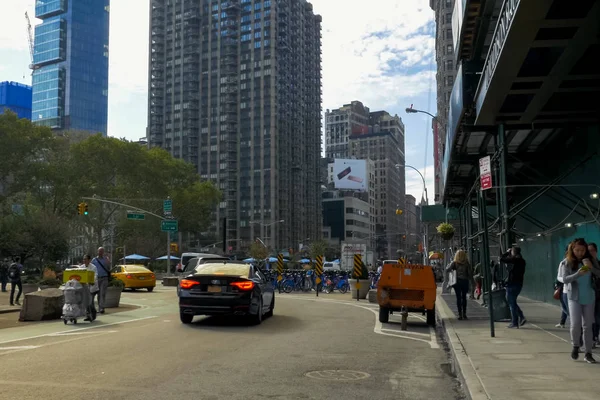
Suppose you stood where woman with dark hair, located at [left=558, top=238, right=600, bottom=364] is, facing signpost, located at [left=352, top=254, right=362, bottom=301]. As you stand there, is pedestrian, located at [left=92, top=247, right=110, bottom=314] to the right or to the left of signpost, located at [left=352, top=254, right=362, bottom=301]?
left

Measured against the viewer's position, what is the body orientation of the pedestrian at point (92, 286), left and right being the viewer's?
facing to the left of the viewer

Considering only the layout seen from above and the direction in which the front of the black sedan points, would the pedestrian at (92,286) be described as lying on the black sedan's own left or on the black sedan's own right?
on the black sedan's own left

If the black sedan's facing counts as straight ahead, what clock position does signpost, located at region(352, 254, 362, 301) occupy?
The signpost is roughly at 1 o'clock from the black sedan.

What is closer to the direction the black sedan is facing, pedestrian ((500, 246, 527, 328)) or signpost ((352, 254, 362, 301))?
the signpost

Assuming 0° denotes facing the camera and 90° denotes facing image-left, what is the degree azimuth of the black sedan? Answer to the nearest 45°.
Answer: approximately 180°

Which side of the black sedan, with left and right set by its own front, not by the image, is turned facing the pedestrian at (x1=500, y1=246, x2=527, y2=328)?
right

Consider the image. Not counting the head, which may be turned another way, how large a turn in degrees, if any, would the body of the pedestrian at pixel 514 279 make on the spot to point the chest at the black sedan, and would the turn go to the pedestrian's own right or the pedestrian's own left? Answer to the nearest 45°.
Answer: approximately 45° to the pedestrian's own right

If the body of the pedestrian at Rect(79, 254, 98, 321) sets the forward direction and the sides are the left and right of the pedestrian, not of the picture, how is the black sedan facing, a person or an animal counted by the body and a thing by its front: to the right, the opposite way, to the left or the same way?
to the right

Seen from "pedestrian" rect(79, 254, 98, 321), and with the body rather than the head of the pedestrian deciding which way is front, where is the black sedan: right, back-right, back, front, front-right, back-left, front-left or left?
back-left
